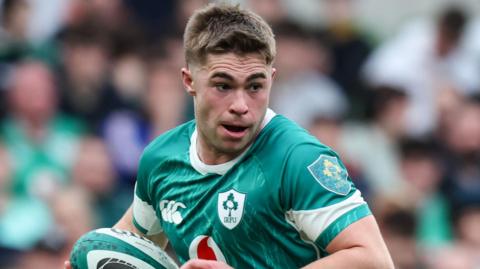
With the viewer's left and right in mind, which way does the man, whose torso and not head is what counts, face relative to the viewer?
facing the viewer and to the left of the viewer
